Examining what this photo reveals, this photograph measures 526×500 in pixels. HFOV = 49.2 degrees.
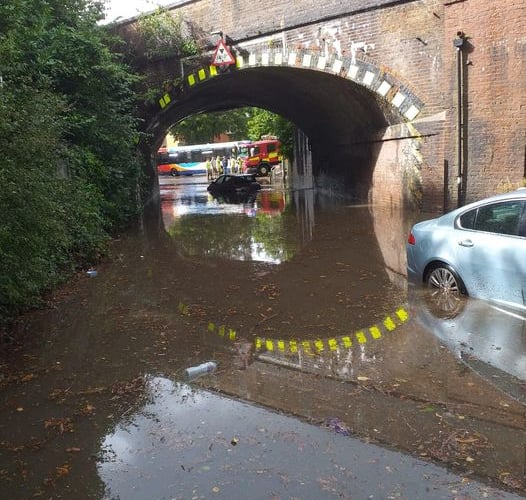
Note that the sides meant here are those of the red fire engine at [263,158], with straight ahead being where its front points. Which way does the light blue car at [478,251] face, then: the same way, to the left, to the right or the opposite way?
to the left

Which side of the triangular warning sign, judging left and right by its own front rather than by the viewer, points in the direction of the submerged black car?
back

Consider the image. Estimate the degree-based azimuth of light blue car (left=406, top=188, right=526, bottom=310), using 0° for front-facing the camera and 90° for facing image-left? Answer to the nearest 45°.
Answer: approximately 315°

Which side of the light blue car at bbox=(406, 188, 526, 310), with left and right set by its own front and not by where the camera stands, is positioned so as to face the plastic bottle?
right

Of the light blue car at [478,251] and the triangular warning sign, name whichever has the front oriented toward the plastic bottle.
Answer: the triangular warning sign

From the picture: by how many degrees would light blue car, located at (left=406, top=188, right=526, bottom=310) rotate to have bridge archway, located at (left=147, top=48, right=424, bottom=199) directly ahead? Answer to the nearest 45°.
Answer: approximately 135° to its left

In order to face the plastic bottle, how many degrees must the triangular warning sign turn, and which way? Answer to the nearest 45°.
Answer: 0° — it already faces it

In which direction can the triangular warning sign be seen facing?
toward the camera
